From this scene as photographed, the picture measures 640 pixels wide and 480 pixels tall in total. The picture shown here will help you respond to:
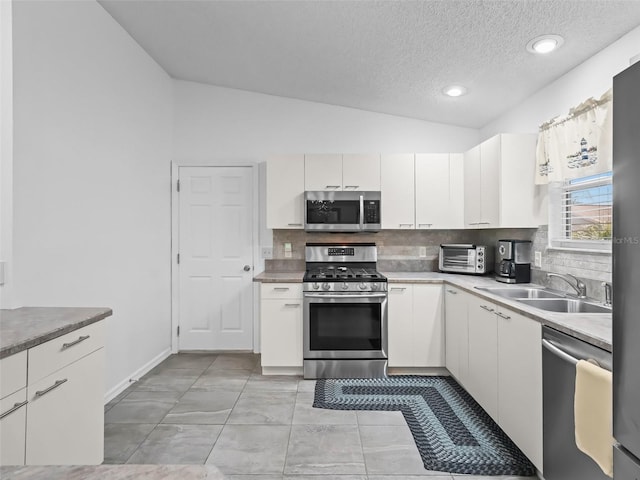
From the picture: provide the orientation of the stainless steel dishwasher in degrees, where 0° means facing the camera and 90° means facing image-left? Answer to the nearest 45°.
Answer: approximately 45°

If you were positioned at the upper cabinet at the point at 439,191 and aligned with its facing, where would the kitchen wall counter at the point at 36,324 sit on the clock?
The kitchen wall counter is roughly at 1 o'clock from the upper cabinet.

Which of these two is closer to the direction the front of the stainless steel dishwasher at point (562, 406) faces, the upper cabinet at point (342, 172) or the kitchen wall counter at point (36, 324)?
the kitchen wall counter

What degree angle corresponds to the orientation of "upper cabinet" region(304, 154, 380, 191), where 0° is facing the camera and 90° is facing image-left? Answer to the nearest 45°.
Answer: approximately 0°

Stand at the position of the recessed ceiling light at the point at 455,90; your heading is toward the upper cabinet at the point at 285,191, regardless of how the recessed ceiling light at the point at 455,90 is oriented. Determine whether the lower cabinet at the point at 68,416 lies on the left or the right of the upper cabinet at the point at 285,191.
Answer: left

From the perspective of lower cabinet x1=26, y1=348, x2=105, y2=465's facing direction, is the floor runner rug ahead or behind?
ahead

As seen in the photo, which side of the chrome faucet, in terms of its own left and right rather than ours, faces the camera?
left
